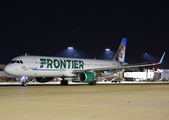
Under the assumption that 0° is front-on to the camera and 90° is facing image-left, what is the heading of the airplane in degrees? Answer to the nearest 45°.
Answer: approximately 45°
